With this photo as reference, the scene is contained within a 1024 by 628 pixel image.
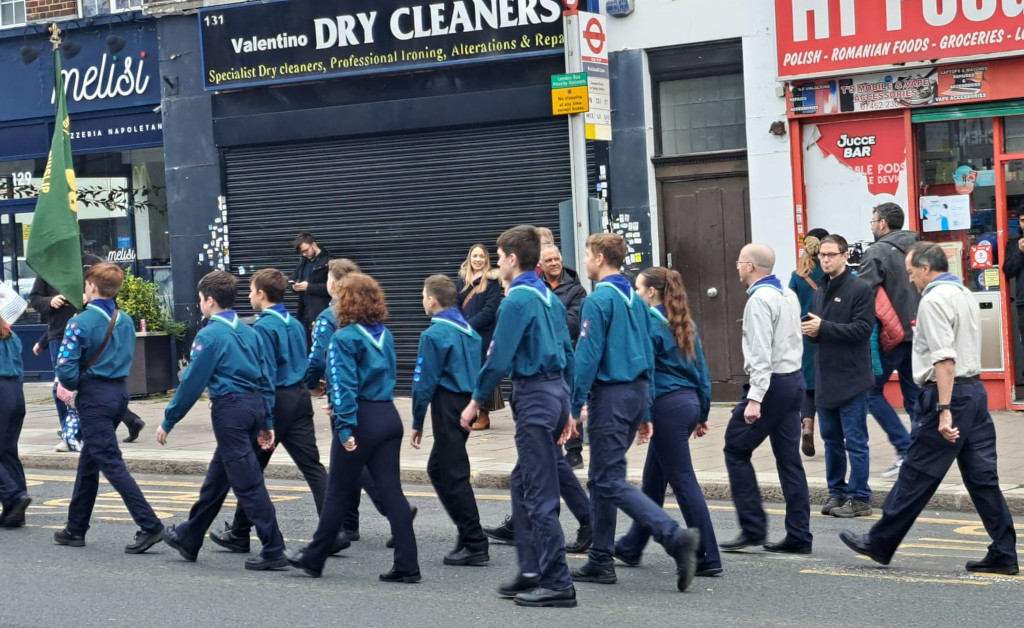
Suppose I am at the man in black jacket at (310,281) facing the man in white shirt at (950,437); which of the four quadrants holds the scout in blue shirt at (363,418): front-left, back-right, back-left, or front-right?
front-right

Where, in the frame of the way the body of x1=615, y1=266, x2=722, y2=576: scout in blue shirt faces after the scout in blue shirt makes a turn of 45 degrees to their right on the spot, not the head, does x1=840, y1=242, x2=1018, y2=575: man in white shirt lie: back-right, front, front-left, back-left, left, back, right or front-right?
back-right

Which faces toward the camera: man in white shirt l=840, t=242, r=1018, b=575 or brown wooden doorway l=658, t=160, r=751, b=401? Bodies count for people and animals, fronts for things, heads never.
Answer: the brown wooden doorway

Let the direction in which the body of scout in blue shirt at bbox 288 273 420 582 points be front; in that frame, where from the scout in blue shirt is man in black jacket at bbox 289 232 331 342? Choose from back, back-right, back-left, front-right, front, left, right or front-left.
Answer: front-right

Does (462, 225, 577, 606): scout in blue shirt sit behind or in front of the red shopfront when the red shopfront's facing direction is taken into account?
in front

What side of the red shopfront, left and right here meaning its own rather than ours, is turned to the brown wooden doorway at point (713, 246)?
right

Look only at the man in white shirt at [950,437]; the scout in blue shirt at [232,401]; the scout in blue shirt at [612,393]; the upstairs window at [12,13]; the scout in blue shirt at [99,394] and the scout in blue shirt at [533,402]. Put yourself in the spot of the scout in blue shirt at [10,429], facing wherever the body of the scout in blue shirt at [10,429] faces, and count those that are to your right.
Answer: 1

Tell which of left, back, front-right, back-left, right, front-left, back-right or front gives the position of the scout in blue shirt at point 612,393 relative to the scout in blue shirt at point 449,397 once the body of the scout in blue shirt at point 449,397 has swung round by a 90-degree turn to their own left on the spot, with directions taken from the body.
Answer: left

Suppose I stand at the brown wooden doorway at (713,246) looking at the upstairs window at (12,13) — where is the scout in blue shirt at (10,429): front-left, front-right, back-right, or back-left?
front-left

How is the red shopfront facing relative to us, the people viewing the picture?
facing the viewer

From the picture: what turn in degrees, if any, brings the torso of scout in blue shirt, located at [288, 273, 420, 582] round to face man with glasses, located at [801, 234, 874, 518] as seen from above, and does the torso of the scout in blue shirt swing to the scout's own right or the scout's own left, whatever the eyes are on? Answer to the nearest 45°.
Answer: approximately 90° to the scout's own right

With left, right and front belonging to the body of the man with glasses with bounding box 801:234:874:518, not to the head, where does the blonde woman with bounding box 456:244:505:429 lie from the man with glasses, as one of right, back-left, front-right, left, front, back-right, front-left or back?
right

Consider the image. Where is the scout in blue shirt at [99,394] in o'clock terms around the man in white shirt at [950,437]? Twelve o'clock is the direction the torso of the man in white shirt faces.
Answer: The scout in blue shirt is roughly at 12 o'clock from the man in white shirt.

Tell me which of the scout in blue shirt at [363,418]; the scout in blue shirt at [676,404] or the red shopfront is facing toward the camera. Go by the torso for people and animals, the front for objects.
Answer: the red shopfront

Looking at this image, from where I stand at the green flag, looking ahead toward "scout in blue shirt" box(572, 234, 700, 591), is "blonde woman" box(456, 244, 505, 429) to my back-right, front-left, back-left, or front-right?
front-left

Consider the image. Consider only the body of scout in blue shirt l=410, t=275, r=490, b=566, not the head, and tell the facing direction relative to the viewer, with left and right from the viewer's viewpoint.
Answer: facing away from the viewer and to the left of the viewer

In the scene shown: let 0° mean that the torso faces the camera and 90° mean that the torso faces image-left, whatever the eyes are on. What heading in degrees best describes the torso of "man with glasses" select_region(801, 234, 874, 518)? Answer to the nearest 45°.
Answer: approximately 45°

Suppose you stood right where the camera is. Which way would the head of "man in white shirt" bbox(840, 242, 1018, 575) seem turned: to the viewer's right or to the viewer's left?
to the viewer's left

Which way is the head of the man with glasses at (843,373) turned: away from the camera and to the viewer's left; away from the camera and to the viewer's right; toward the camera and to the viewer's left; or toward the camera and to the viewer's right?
toward the camera and to the viewer's left

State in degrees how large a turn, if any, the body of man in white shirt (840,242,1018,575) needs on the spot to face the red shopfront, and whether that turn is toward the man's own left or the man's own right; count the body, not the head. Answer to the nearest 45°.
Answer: approximately 90° to the man's own right

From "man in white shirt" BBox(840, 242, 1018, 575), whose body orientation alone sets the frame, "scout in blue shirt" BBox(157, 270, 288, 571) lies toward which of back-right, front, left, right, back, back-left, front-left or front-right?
front
